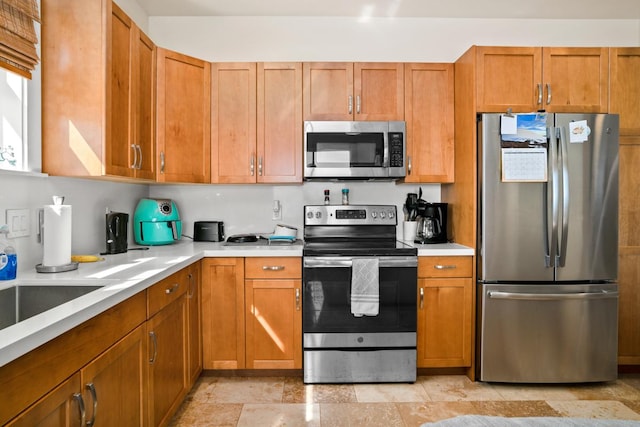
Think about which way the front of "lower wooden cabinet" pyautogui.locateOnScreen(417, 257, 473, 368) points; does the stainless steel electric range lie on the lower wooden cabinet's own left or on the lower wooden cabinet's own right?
on the lower wooden cabinet's own right

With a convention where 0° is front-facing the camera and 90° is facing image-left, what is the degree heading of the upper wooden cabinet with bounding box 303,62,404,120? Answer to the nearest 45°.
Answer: approximately 0°

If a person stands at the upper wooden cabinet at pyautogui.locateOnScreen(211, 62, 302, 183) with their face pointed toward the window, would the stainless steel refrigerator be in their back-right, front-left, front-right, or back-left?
back-left

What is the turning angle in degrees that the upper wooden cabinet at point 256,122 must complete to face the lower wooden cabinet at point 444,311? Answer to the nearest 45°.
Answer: approximately 90° to its left

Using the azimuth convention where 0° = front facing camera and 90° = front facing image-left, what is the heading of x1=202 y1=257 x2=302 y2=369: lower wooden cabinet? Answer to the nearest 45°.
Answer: approximately 0°

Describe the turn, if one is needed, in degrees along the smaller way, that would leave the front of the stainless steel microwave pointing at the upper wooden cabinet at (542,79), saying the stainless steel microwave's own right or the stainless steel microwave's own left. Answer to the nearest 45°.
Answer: approximately 90° to the stainless steel microwave's own left

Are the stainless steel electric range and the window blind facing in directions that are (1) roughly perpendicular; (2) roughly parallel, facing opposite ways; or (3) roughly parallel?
roughly perpendicular

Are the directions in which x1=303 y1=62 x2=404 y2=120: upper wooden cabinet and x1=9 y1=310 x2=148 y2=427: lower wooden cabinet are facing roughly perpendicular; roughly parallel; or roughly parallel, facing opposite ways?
roughly perpendicular

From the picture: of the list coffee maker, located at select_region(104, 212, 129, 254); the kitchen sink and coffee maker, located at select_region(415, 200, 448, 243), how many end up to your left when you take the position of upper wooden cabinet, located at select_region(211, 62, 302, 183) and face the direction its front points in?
1
